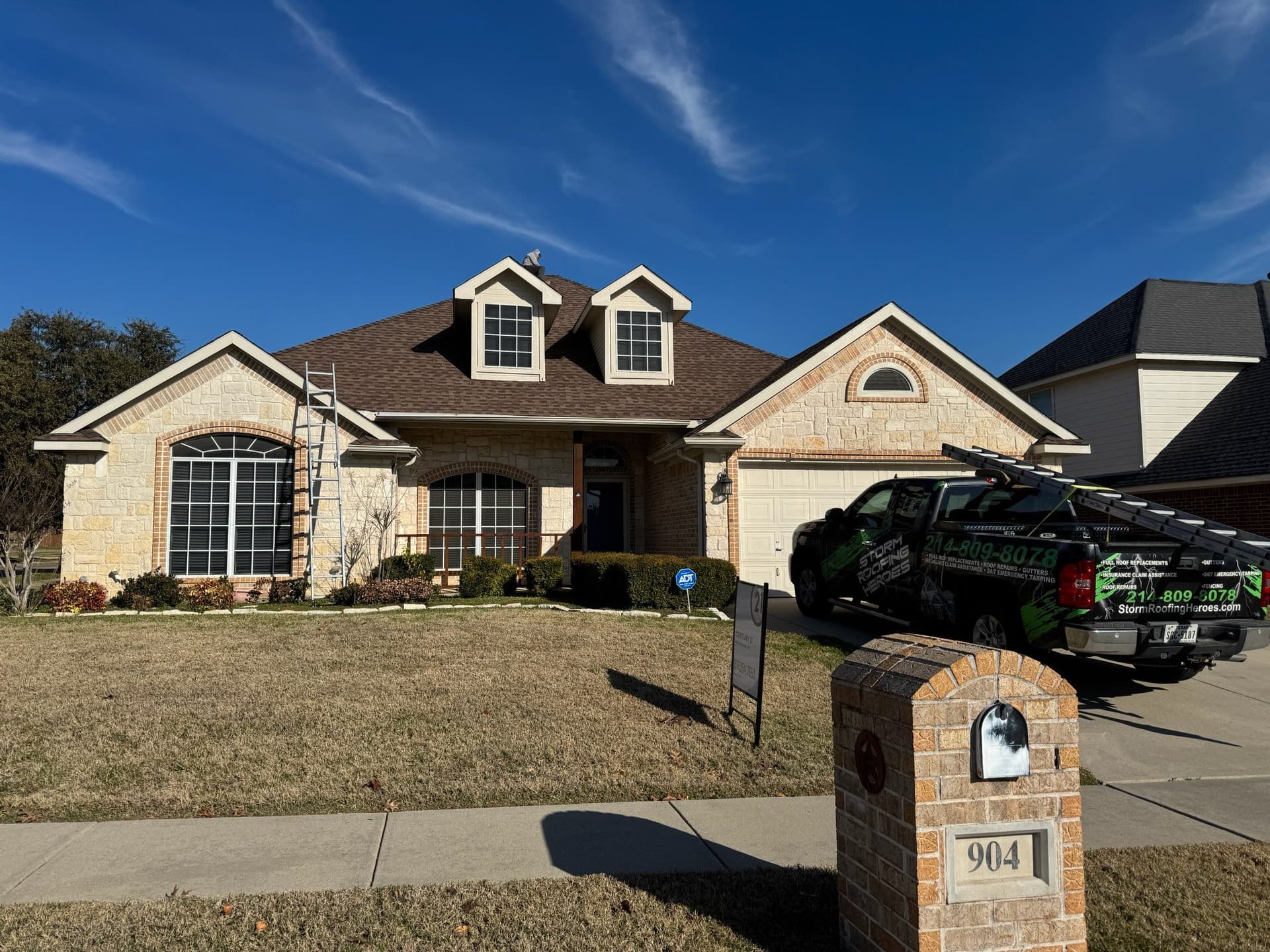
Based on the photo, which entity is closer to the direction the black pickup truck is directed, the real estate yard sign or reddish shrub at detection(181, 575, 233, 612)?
the reddish shrub

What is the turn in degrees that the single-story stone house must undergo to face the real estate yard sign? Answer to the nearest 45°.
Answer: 0° — it already faces it

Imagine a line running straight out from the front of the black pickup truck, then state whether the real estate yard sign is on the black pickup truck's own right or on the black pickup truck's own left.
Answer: on the black pickup truck's own left

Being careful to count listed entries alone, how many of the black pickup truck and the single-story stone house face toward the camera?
1

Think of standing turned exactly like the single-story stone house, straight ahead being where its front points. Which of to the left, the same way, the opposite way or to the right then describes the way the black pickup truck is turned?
the opposite way

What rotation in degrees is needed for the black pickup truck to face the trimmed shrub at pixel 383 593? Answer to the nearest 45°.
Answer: approximately 45° to its left

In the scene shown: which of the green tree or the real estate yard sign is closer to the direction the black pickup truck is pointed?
the green tree

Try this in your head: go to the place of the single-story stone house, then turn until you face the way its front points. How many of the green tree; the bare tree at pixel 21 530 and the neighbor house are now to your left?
1

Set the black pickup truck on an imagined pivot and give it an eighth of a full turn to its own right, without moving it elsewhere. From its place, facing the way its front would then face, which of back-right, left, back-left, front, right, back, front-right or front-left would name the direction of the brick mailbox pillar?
back

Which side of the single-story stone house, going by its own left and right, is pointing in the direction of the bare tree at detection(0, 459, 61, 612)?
right

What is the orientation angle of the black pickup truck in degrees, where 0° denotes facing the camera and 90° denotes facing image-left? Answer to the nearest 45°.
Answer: approximately 135°
